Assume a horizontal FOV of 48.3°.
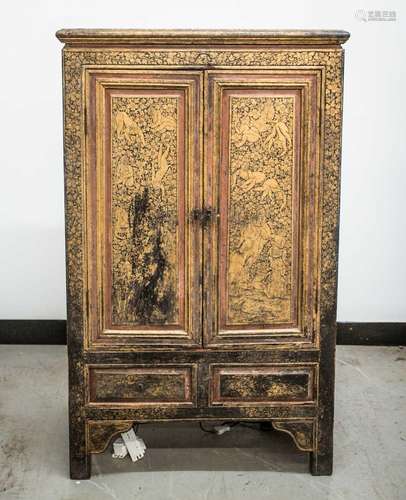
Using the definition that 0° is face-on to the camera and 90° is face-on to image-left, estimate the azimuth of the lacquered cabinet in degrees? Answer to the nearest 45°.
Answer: approximately 0°
